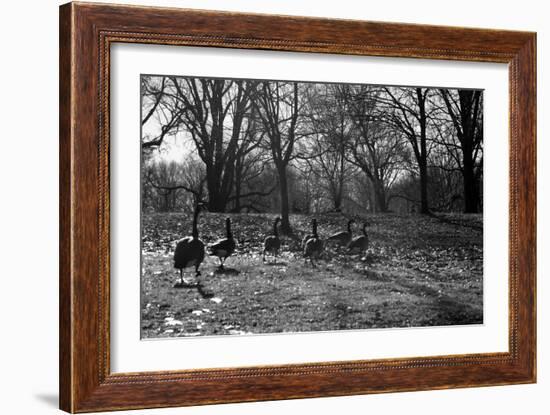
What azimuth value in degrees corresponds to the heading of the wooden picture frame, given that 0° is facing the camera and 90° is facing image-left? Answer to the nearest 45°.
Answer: approximately 315°
